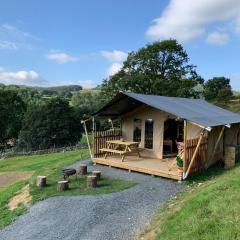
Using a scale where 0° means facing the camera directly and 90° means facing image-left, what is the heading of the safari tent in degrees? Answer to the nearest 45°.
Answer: approximately 45°

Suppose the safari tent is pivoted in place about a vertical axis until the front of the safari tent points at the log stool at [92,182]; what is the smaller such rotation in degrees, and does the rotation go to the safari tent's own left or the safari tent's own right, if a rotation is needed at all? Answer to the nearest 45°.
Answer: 0° — it already faces it

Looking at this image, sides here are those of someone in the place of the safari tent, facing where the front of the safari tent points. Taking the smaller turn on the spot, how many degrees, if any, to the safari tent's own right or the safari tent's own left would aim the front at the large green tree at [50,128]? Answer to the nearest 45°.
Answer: approximately 90° to the safari tent's own right

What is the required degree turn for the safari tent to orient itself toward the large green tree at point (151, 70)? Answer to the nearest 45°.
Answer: approximately 135° to its right

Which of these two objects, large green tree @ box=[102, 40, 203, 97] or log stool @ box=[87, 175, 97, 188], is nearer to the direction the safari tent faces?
the log stool

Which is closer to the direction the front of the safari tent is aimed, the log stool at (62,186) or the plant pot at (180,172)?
the log stool

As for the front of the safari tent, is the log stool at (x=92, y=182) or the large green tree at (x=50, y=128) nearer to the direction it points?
the log stool

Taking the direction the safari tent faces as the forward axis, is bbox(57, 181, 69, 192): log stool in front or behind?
in front

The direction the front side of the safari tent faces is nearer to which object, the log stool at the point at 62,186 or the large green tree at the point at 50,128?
the log stool
